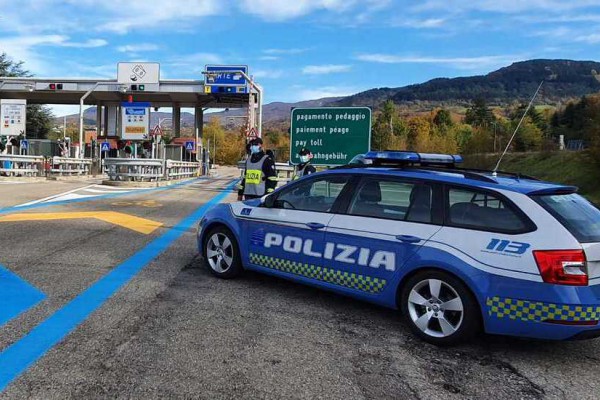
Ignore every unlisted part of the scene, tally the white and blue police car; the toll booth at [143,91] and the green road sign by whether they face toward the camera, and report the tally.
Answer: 2

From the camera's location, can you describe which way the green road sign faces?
facing the viewer

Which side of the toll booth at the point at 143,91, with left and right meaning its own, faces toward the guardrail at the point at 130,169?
front

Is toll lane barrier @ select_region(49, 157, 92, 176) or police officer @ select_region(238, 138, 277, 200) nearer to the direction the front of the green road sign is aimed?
the police officer

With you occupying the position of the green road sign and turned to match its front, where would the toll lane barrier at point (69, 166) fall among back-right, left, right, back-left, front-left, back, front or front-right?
back-right

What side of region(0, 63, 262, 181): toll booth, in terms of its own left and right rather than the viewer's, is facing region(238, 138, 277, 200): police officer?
front

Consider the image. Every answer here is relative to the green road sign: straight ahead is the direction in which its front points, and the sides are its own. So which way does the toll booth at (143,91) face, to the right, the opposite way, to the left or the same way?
the same way

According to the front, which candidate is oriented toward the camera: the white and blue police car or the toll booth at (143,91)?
the toll booth

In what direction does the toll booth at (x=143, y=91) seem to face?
toward the camera

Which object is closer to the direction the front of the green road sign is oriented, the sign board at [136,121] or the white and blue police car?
the white and blue police car

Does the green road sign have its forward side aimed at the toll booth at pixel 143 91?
no

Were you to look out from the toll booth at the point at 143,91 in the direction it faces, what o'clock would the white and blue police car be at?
The white and blue police car is roughly at 12 o'clock from the toll booth.

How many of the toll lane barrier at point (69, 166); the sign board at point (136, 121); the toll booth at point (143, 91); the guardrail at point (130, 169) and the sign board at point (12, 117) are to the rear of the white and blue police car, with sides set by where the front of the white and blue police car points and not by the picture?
0

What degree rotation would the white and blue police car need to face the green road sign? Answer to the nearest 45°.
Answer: approximately 45° to its right

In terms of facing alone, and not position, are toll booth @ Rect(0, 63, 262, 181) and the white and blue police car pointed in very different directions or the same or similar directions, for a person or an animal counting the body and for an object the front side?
very different directions

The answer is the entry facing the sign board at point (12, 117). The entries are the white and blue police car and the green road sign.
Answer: the white and blue police car

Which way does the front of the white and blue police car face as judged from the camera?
facing away from the viewer and to the left of the viewer

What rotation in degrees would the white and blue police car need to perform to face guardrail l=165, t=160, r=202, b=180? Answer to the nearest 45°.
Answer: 0° — it already faces it

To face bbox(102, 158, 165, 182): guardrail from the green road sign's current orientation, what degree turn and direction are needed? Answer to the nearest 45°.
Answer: approximately 135° to its right
